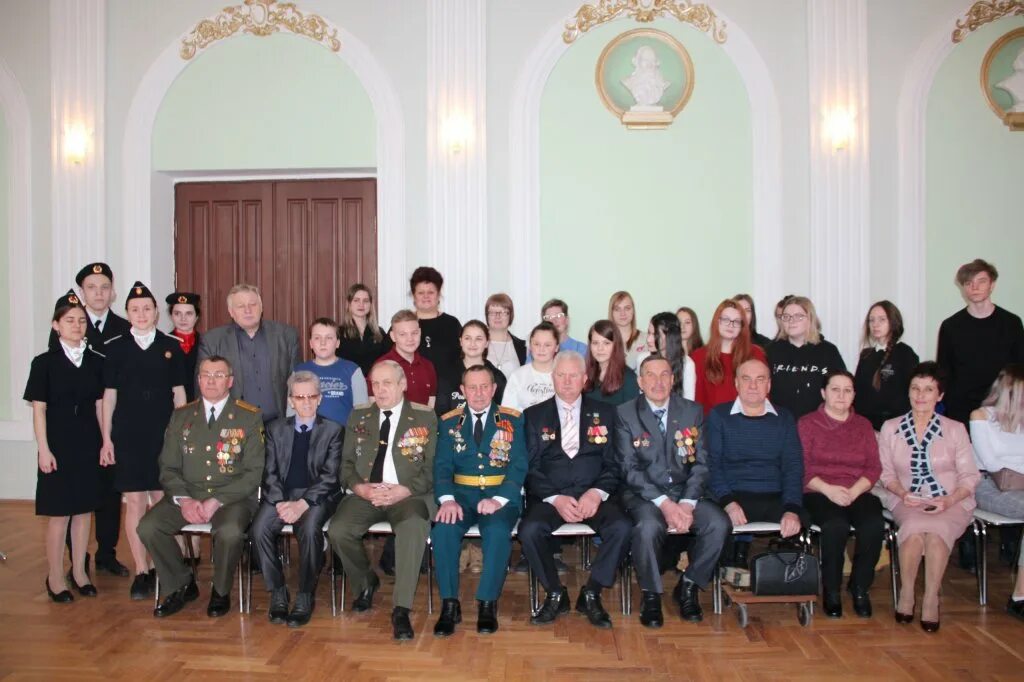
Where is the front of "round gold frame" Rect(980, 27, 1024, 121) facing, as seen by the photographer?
facing the viewer

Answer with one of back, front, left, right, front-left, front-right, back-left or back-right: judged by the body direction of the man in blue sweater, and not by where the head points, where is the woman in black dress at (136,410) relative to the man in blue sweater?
right

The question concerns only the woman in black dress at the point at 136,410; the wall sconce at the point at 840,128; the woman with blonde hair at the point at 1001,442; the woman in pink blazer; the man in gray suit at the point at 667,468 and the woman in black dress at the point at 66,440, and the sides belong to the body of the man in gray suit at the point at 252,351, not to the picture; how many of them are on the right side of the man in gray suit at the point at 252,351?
2

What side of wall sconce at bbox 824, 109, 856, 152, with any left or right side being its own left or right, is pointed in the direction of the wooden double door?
right

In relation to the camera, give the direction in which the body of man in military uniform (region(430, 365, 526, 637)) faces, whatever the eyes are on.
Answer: toward the camera

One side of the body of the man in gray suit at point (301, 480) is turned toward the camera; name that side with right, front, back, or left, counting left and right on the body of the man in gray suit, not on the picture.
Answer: front

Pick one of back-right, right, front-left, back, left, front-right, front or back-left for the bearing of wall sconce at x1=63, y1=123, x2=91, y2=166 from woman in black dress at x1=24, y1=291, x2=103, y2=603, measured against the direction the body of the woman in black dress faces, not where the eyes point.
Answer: back-left

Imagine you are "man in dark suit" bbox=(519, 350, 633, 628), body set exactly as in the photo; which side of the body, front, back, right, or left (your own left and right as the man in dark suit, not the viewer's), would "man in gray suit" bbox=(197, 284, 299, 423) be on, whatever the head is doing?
right

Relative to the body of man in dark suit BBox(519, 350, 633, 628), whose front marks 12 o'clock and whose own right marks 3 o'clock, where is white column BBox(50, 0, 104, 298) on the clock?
The white column is roughly at 4 o'clock from the man in dark suit.

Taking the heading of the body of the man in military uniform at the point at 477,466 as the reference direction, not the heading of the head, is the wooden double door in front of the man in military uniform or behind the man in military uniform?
behind
